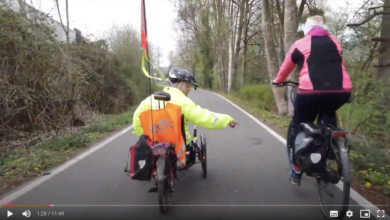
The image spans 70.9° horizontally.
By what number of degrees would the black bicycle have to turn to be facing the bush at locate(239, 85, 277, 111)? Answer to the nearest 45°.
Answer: approximately 45° to its right

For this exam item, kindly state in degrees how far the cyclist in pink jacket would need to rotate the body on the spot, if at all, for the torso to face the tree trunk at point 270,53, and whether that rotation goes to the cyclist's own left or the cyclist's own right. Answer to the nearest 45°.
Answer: approximately 45° to the cyclist's own right

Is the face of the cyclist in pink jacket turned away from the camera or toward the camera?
away from the camera

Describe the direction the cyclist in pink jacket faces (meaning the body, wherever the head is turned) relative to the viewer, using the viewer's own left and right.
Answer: facing away from the viewer and to the left of the viewer

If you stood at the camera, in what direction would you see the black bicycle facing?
facing away from the viewer and to the left of the viewer
